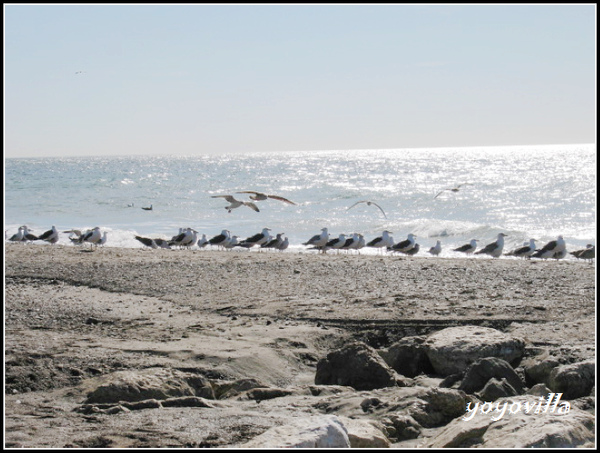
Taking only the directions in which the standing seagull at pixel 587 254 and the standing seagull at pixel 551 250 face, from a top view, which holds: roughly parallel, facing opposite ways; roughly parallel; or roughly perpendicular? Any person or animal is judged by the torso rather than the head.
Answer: roughly parallel

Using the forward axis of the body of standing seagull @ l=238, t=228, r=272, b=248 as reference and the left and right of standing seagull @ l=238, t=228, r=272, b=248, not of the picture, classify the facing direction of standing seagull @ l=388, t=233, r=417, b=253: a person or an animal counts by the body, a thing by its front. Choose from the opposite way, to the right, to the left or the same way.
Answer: the same way

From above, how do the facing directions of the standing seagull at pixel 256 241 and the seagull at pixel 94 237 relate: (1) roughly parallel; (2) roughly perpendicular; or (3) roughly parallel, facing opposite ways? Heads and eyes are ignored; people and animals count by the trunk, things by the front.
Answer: roughly parallel
